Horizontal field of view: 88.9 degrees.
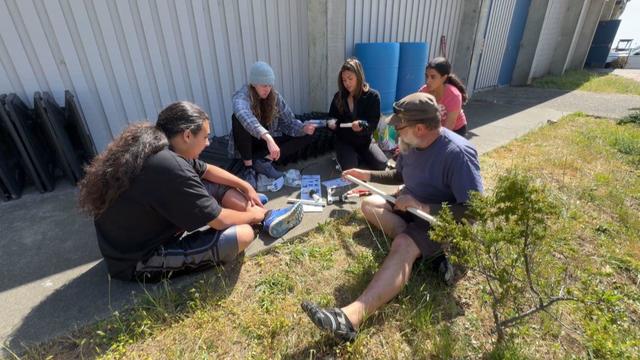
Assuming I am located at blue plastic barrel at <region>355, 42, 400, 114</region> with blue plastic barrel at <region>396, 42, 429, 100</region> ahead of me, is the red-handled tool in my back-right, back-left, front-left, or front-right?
back-right

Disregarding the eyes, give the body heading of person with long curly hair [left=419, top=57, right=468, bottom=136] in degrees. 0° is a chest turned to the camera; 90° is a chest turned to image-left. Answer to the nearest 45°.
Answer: approximately 45°

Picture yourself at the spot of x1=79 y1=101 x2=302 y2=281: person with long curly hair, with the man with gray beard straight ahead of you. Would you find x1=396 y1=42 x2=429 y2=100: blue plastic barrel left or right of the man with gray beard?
left

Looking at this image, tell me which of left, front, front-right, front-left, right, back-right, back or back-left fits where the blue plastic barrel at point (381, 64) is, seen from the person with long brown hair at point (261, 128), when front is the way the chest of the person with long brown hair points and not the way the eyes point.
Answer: left

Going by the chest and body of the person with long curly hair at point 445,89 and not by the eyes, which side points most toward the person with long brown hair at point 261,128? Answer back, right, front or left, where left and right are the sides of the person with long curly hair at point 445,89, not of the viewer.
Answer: front

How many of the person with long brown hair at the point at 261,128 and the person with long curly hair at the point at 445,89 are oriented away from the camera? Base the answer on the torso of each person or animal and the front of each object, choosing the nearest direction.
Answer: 0

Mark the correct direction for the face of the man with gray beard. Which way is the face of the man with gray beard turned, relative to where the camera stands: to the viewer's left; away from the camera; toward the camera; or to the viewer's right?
to the viewer's left

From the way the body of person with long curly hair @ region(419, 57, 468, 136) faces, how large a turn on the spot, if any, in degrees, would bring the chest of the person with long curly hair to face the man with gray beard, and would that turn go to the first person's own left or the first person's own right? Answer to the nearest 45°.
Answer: approximately 45° to the first person's own left

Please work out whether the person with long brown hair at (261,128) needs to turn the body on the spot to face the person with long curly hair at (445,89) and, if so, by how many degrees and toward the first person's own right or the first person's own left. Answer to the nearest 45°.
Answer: approximately 45° to the first person's own left

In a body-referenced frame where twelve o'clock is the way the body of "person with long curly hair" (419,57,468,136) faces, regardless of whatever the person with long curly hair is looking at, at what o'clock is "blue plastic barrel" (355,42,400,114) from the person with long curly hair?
The blue plastic barrel is roughly at 3 o'clock from the person with long curly hair.

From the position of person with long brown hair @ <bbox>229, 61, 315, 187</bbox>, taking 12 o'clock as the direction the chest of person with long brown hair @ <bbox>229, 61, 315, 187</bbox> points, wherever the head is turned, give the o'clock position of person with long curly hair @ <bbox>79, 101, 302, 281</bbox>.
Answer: person with long curly hair @ <bbox>79, 101, 302, 281</bbox> is roughly at 2 o'clock from person with long brown hair @ <bbox>229, 61, 315, 187</bbox>.

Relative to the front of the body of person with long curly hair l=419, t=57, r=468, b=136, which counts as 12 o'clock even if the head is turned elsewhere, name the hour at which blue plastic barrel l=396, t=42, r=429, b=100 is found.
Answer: The blue plastic barrel is roughly at 4 o'clock from the person with long curly hair.

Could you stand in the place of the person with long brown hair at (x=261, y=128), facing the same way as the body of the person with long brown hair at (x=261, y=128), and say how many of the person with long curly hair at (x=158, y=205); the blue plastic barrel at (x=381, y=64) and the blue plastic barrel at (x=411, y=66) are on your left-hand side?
2

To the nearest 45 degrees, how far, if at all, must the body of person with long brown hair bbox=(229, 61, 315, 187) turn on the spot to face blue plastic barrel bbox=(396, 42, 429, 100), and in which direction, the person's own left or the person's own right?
approximately 90° to the person's own left

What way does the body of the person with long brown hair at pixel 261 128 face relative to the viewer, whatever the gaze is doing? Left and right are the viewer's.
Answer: facing the viewer and to the right of the viewer
